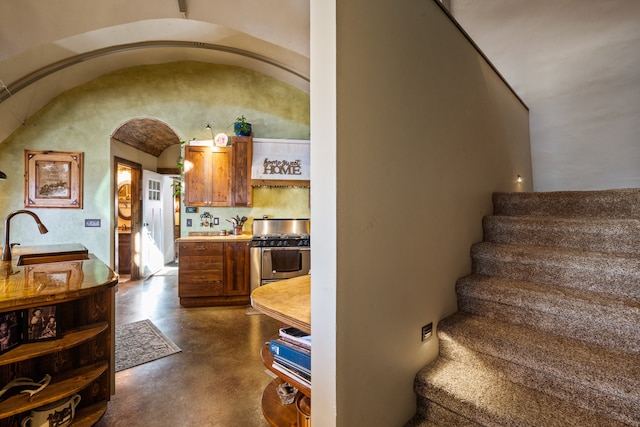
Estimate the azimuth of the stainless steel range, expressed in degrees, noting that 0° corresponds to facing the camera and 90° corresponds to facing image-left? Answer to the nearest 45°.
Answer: approximately 0°

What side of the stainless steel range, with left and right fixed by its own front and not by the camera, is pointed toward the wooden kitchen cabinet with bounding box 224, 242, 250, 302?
right

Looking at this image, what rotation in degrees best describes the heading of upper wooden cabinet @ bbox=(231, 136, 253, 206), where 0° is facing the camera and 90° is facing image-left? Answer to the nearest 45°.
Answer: approximately 0°

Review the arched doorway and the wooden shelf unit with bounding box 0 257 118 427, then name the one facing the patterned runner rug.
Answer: the arched doorway

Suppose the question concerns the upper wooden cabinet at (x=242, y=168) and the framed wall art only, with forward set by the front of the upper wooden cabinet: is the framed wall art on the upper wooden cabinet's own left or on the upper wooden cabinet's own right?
on the upper wooden cabinet's own right

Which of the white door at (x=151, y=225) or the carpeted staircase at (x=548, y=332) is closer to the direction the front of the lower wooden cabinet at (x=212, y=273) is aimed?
the carpeted staircase

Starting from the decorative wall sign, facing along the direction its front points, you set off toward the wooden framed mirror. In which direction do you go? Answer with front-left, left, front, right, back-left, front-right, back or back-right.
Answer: back-right

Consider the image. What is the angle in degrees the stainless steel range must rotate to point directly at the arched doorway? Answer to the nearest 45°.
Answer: approximately 135° to its right
